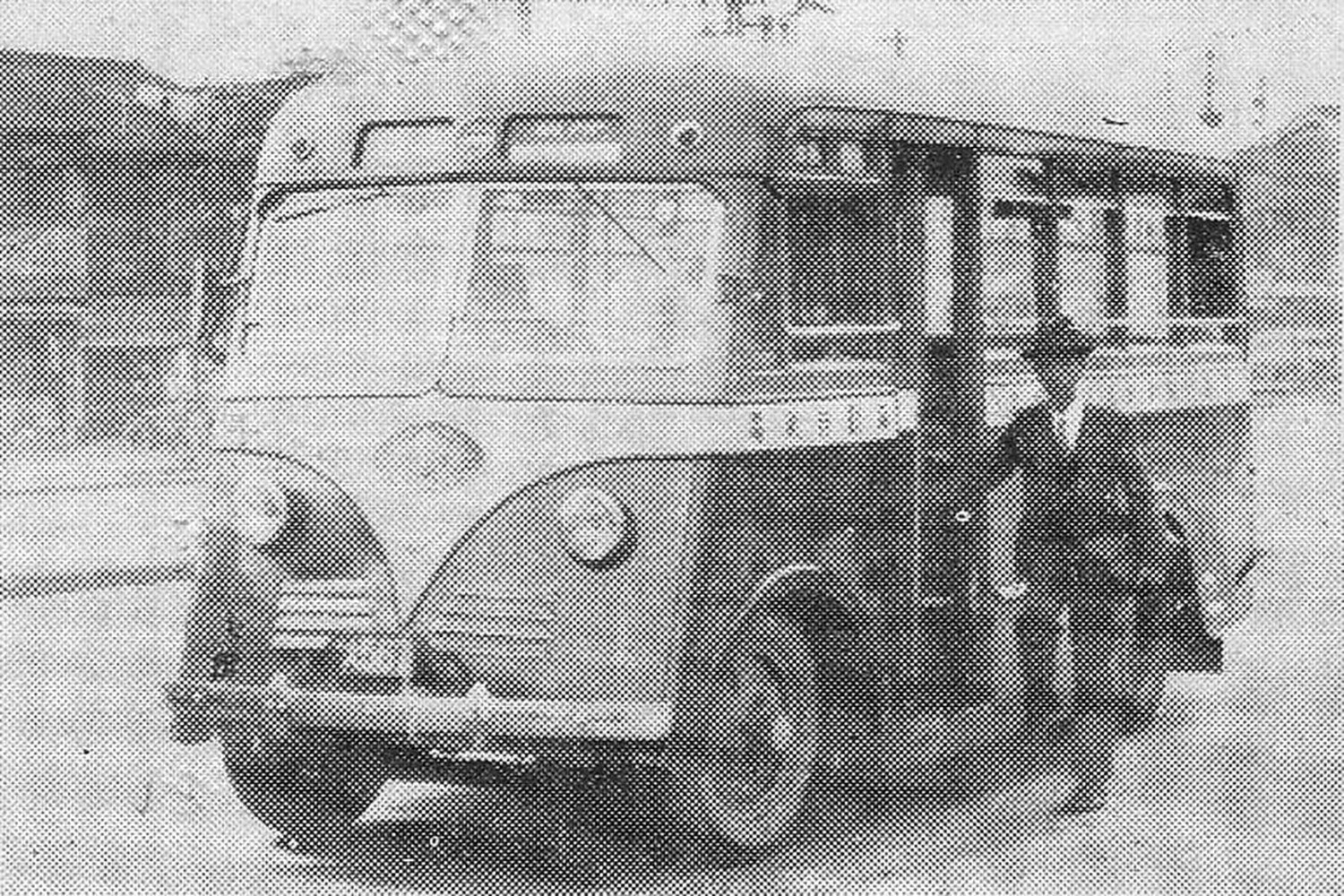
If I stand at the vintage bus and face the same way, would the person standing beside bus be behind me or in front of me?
behind

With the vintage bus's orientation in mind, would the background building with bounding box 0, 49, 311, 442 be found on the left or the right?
on its right
